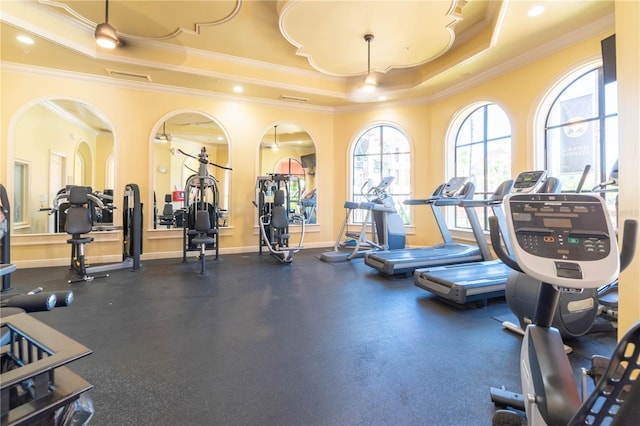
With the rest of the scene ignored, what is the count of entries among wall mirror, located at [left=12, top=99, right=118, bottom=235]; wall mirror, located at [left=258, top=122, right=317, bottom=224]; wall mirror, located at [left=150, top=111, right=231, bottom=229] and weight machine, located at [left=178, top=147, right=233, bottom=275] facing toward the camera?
4

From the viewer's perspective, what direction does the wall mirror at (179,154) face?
toward the camera

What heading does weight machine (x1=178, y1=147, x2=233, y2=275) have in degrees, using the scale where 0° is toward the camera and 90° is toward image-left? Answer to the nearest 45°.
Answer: approximately 0°

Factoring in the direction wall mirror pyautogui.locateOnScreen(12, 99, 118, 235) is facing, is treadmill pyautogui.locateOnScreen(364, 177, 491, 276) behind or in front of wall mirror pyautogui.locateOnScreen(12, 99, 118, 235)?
in front

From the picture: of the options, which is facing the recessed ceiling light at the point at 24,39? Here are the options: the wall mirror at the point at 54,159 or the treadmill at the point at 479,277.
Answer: the wall mirror

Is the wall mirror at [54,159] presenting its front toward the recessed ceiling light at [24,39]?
yes

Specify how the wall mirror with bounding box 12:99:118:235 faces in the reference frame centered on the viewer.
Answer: facing the viewer

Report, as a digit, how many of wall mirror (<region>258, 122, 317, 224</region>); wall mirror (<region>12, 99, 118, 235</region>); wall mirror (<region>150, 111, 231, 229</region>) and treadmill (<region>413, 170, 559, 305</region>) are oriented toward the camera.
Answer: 3

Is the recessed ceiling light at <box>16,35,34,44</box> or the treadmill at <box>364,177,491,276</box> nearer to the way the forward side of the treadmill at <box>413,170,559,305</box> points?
the treadmill

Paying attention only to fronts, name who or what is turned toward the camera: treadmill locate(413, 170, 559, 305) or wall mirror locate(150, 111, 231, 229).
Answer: the wall mirror

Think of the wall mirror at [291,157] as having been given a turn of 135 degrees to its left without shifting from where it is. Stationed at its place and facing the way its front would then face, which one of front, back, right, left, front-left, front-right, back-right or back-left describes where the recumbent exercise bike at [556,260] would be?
back-right

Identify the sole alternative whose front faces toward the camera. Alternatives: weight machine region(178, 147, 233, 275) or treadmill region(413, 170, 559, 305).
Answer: the weight machine

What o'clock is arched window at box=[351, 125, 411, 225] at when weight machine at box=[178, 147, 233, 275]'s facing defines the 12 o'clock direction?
The arched window is roughly at 9 o'clock from the weight machine.

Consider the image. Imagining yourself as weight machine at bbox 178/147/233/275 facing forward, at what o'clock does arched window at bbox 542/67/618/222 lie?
The arched window is roughly at 10 o'clock from the weight machine.

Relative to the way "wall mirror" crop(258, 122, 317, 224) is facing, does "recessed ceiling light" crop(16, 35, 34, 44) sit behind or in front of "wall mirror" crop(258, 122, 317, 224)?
in front

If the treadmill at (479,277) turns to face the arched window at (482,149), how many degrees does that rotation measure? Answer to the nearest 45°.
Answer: approximately 45° to its left

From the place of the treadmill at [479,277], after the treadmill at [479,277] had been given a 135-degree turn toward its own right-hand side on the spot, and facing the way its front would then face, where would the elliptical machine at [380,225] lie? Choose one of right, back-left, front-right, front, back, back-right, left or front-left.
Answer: back-right

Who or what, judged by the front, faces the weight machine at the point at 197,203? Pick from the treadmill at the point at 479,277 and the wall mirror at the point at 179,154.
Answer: the wall mirror
